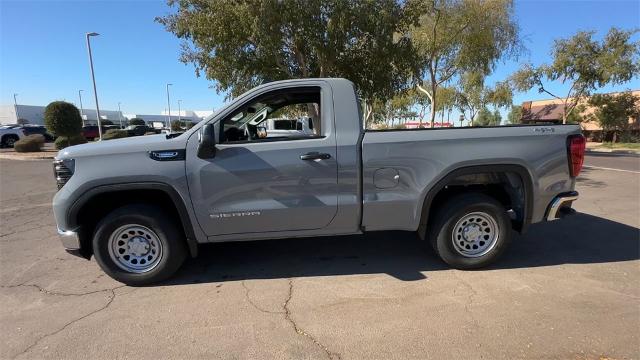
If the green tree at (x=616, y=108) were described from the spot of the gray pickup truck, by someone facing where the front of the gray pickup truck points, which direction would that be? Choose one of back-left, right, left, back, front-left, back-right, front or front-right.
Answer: back-right

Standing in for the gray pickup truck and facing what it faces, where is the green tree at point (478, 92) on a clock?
The green tree is roughly at 4 o'clock from the gray pickup truck.

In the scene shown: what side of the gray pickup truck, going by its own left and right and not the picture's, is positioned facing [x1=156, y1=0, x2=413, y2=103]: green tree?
right

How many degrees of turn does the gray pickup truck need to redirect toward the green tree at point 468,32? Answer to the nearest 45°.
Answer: approximately 135° to its right

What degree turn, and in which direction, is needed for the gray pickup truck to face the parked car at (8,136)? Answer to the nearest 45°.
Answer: approximately 45° to its right

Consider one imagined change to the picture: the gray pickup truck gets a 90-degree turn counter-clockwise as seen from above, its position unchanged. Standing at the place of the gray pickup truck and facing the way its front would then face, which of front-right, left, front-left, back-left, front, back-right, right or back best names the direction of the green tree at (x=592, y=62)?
back-left

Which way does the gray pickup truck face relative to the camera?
to the viewer's left

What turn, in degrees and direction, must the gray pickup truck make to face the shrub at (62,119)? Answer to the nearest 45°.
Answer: approximately 45° to its right

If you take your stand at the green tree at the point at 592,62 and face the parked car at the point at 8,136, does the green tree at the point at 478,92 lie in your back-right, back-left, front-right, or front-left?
front-right

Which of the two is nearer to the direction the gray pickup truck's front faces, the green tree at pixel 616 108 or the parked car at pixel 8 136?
the parked car

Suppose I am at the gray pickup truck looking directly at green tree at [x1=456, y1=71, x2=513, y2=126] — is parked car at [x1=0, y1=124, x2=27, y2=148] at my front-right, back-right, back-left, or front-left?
front-left

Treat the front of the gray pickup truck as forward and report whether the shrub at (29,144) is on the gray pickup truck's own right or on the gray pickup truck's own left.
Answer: on the gray pickup truck's own right
